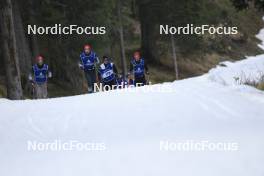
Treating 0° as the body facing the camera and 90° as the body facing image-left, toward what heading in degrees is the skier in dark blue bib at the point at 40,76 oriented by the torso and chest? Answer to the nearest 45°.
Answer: approximately 0°

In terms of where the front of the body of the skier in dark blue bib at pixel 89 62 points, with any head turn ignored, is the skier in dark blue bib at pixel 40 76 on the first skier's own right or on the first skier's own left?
on the first skier's own right

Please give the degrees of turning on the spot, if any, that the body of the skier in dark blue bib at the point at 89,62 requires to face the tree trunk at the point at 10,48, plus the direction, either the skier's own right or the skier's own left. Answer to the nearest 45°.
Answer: approximately 90° to the skier's own right

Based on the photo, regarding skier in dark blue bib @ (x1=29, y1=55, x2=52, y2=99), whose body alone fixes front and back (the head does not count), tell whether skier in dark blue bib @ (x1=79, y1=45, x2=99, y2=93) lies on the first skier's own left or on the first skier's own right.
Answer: on the first skier's own left

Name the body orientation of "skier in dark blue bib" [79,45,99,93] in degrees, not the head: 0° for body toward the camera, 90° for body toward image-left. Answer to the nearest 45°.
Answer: approximately 0°

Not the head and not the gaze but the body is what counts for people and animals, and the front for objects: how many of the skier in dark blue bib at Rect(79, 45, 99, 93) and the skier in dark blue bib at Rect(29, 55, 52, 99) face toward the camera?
2
